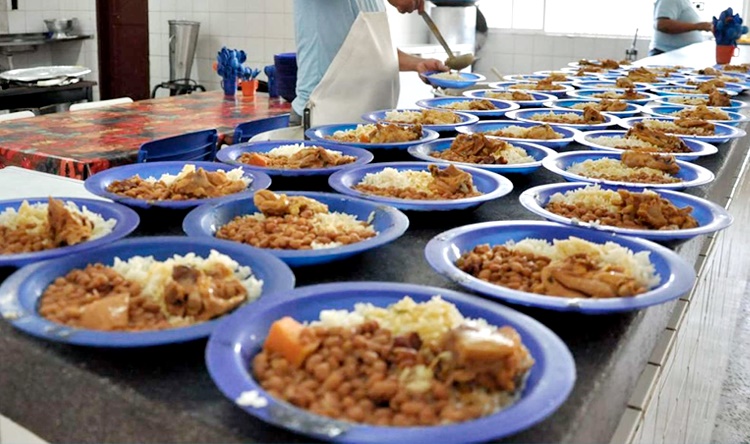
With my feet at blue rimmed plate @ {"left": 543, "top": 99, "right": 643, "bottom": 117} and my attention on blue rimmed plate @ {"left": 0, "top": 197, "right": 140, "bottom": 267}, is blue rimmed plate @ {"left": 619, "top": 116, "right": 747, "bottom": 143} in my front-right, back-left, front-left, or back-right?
front-left

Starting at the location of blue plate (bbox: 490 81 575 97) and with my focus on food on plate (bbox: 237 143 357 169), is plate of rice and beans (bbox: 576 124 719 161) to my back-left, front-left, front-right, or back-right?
front-left

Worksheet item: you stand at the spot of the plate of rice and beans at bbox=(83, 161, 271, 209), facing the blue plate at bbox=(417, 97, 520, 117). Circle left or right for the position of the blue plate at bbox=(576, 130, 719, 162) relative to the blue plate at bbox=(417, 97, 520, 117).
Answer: right

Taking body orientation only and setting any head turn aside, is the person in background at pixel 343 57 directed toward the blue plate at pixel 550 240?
no

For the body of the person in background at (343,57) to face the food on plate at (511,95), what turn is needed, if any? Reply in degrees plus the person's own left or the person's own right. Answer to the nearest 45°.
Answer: approximately 45° to the person's own left

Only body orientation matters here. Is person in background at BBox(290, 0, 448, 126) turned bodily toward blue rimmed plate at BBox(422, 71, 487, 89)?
no

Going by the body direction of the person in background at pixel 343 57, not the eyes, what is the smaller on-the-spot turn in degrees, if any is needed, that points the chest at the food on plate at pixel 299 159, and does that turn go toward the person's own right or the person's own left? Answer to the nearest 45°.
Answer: approximately 90° to the person's own right

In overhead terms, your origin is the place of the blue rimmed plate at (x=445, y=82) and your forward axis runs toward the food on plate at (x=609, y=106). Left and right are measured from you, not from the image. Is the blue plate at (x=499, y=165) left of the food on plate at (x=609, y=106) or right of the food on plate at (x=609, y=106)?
right

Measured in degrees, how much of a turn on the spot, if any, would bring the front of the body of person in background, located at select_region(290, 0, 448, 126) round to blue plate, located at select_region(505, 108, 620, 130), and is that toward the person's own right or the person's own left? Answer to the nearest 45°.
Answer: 0° — they already face it
